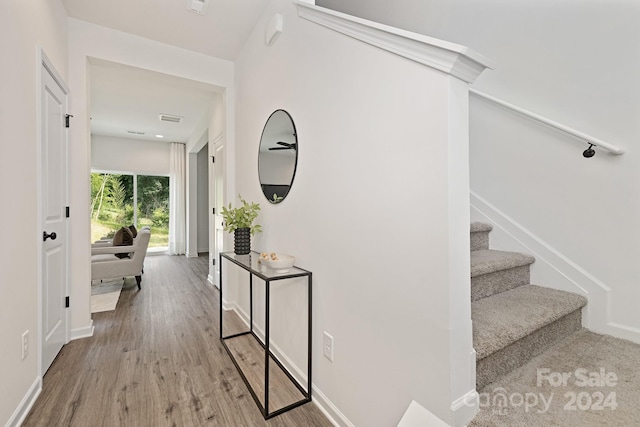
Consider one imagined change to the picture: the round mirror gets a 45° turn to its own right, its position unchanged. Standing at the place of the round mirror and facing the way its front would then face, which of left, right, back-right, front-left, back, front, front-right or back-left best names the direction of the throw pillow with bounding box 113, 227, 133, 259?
front-right

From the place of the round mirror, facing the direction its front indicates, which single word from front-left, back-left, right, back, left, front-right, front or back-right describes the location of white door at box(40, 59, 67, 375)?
front-right

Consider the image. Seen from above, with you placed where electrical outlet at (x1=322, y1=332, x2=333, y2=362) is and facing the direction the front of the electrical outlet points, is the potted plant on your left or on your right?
on your right

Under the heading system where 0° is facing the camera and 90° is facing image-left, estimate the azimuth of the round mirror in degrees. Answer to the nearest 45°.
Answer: approximately 45°

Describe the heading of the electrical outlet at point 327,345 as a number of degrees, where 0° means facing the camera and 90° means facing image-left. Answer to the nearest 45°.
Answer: approximately 45°

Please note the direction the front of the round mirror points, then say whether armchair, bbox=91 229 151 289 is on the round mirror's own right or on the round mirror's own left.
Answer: on the round mirror's own right
